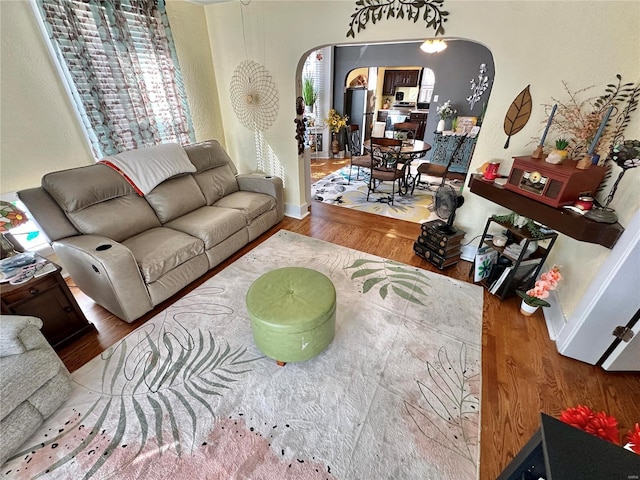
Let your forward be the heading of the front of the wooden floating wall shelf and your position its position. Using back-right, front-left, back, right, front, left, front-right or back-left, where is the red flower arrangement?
front-left

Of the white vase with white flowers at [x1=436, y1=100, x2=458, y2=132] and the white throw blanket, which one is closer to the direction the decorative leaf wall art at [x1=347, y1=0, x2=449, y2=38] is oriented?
the white throw blanket

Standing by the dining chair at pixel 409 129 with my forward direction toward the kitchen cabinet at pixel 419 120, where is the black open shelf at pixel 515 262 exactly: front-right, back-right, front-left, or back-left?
back-right

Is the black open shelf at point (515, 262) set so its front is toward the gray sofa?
yes

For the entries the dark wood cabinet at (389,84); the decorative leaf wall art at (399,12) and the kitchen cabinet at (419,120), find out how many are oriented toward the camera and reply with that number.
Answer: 3

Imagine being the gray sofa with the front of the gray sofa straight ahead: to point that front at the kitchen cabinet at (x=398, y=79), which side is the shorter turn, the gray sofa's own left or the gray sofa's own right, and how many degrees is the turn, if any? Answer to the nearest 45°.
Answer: approximately 90° to the gray sofa's own left

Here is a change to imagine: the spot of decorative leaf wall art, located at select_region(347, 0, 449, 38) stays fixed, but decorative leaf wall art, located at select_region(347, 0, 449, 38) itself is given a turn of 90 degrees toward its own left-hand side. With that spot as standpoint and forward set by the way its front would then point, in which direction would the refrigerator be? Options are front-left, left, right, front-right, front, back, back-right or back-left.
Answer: left

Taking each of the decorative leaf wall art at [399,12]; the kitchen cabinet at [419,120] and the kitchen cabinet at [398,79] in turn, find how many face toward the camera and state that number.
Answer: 3

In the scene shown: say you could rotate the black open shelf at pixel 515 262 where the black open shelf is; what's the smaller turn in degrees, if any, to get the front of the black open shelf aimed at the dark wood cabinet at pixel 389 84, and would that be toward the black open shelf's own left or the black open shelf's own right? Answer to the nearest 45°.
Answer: approximately 90° to the black open shelf's own right

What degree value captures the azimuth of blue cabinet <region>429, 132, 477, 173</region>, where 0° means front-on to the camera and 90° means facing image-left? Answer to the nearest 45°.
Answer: approximately 45°

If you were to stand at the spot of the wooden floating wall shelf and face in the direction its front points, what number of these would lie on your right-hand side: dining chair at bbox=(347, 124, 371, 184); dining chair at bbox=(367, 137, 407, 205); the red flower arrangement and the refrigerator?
3

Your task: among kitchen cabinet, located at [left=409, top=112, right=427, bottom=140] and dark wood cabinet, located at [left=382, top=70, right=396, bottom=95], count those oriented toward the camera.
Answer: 2

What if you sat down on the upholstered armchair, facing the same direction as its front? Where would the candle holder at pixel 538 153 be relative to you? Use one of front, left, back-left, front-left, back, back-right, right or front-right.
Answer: front

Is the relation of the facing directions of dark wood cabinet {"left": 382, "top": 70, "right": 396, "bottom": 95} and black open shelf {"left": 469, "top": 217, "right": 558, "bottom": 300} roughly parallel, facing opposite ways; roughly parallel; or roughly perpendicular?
roughly perpendicular

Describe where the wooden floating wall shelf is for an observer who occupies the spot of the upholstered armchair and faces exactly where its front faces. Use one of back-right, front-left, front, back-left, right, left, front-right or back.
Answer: front

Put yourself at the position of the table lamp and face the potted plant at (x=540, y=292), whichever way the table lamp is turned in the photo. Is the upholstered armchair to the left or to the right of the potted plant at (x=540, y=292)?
right

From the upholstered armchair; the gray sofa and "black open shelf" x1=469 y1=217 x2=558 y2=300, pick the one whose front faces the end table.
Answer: the black open shelf

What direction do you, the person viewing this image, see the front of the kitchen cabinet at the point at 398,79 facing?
facing the viewer
